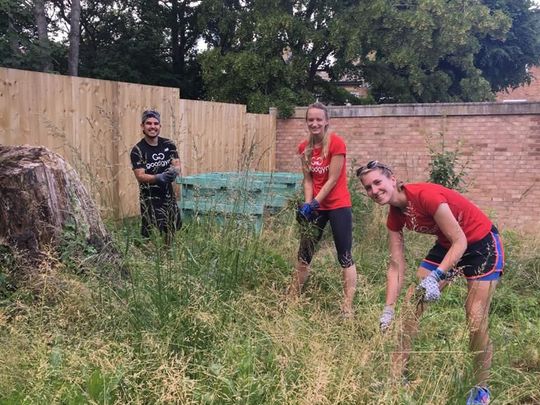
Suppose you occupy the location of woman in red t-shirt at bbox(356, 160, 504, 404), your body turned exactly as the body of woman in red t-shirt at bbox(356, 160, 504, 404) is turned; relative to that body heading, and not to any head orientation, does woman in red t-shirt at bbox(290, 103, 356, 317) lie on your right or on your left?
on your right

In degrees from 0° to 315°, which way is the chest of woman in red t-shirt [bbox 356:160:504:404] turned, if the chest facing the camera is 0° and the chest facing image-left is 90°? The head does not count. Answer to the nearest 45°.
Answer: approximately 45°

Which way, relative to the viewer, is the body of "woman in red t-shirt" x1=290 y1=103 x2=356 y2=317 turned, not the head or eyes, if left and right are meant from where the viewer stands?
facing the viewer and to the left of the viewer

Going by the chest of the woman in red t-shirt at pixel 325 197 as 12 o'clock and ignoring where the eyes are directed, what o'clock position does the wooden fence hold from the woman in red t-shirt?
The wooden fence is roughly at 3 o'clock from the woman in red t-shirt.

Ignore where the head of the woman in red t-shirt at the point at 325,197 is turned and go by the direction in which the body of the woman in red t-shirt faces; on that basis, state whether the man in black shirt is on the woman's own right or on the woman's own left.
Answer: on the woman's own right

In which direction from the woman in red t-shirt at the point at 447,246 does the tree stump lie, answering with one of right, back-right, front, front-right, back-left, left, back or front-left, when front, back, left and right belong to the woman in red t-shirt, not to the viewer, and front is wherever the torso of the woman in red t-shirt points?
front-right

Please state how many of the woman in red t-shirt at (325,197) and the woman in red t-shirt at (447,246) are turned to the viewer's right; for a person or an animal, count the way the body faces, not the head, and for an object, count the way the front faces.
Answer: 0

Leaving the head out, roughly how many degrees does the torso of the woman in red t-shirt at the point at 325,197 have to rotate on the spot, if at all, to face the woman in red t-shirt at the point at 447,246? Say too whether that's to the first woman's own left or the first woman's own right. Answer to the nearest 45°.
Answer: approximately 90° to the first woman's own left
